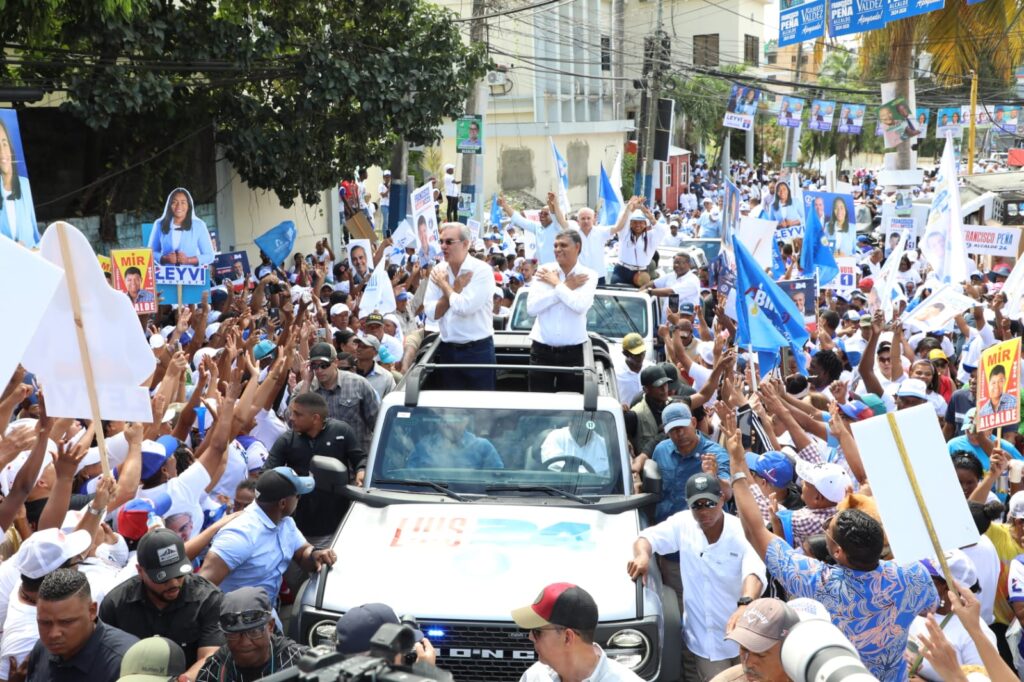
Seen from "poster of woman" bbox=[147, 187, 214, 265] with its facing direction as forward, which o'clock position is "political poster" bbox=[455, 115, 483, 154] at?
The political poster is roughly at 7 o'clock from the poster of woman.

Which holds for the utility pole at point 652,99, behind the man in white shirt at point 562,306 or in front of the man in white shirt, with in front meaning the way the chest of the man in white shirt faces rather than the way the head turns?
behind

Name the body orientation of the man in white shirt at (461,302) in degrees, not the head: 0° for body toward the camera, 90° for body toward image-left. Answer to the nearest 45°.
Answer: approximately 45°

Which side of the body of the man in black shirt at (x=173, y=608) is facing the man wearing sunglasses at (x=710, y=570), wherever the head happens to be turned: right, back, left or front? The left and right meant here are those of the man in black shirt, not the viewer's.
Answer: left

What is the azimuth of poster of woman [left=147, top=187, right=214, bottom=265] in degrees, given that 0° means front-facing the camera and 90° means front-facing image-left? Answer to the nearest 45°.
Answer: approximately 0°

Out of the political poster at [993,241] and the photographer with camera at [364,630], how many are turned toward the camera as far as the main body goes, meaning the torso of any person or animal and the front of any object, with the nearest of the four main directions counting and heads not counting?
1

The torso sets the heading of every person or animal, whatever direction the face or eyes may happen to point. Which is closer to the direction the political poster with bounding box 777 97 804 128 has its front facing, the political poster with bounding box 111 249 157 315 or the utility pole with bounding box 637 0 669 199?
the political poster

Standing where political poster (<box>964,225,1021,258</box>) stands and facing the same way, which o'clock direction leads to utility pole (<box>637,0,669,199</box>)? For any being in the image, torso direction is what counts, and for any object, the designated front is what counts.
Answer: The utility pole is roughly at 5 o'clock from the political poster.

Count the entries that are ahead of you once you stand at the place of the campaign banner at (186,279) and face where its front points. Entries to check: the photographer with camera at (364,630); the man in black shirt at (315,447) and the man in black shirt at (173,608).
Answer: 3
